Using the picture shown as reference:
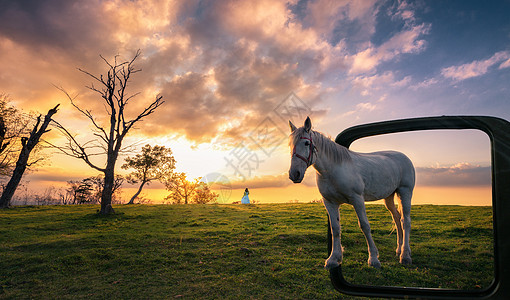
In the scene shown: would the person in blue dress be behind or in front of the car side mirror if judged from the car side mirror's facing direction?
behind

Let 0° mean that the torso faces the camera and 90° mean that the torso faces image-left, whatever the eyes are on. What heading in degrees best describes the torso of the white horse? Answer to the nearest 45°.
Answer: approximately 45°

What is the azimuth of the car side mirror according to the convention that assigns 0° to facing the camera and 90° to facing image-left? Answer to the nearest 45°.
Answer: approximately 0°
